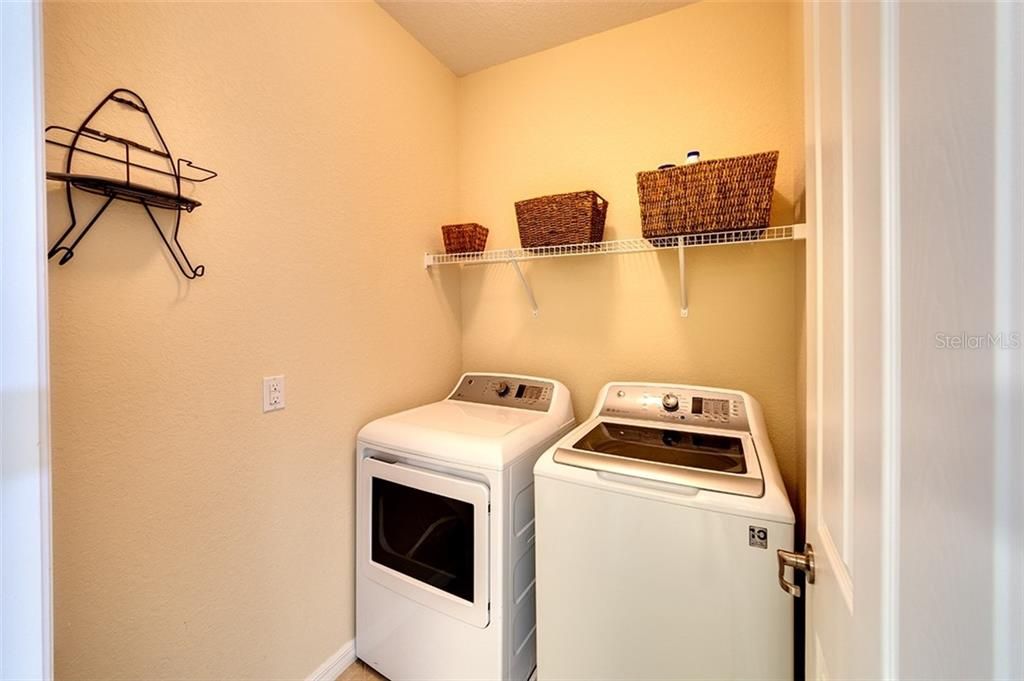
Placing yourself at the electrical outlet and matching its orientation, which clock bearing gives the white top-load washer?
The white top-load washer is roughly at 12 o'clock from the electrical outlet.

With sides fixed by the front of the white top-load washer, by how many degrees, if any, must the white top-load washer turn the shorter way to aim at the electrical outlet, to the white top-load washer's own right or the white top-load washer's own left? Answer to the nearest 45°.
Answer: approximately 90° to the white top-load washer's own right

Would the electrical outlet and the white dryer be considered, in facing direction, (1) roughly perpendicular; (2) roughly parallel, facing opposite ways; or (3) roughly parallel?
roughly perpendicular

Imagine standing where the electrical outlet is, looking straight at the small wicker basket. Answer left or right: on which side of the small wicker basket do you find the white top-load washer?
right

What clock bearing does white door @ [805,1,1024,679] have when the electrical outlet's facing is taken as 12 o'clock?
The white door is roughly at 1 o'clock from the electrical outlet.

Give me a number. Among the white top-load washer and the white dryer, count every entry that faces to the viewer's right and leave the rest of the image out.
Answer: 0

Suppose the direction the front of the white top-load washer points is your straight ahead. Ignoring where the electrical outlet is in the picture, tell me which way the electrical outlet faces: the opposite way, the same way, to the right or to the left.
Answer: to the left

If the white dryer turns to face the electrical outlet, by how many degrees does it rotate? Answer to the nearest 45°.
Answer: approximately 45° to its right

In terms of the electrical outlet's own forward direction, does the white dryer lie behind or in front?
in front

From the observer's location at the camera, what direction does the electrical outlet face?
facing the viewer and to the right of the viewer

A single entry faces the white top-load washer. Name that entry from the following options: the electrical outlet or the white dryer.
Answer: the electrical outlet

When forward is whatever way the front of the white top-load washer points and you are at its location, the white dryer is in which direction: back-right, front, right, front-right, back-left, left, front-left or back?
right
